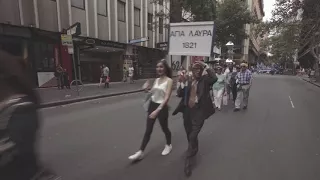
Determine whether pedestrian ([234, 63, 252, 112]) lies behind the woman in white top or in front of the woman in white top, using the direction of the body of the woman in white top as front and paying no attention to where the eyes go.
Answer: behind

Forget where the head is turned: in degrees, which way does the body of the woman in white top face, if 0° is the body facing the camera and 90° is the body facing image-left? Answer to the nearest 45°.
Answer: approximately 45°

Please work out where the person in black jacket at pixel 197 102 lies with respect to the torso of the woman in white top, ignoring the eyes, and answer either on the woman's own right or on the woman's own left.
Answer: on the woman's own left

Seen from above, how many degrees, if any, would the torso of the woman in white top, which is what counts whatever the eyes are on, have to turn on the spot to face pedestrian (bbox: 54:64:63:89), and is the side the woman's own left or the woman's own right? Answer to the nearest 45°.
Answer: approximately 90° to the woman's own right

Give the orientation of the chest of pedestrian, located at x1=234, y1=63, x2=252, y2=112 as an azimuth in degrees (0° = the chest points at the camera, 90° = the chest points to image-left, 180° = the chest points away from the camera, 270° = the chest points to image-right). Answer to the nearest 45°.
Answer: approximately 45°

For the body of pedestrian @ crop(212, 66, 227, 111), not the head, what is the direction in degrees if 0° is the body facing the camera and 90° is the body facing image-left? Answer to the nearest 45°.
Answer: approximately 45°
